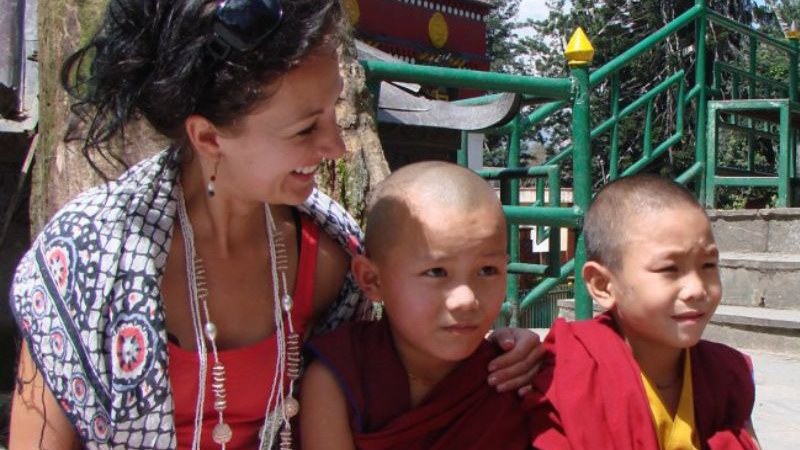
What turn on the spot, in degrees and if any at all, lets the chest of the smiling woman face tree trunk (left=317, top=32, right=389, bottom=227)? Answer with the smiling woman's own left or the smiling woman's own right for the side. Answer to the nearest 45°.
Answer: approximately 90° to the smiling woman's own left

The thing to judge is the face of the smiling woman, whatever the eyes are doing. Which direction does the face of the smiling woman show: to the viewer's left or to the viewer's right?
to the viewer's right

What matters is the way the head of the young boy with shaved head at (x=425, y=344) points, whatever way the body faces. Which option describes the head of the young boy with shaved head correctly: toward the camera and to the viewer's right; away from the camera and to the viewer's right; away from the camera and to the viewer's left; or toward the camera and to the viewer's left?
toward the camera and to the viewer's right

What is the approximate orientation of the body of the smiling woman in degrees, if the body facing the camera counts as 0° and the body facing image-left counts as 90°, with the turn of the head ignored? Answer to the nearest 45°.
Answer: approximately 315°

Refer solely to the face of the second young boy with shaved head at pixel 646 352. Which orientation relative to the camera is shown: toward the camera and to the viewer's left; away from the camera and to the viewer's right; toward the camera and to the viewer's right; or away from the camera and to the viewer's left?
toward the camera and to the viewer's right

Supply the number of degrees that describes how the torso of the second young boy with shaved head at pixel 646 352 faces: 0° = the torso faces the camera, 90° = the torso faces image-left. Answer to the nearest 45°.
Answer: approximately 315°

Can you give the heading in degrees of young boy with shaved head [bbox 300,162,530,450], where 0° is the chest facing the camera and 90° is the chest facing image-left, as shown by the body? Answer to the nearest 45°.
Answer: approximately 315°
